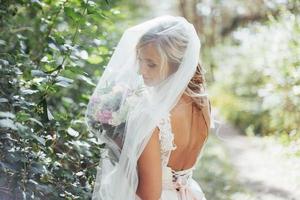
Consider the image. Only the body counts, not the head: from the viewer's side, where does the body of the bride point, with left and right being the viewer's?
facing away from the viewer and to the left of the viewer
